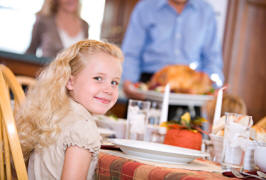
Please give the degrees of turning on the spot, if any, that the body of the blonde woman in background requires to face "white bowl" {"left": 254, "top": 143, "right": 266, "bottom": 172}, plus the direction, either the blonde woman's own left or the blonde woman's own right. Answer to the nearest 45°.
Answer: approximately 45° to the blonde woman's own right

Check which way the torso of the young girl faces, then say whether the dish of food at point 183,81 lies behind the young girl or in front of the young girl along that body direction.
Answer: in front

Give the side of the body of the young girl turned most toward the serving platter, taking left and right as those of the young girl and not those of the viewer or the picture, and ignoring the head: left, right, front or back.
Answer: front

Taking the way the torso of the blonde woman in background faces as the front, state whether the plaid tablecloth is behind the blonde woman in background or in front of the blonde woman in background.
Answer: in front

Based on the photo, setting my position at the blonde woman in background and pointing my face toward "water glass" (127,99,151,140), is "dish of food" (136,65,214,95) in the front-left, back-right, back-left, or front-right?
front-left

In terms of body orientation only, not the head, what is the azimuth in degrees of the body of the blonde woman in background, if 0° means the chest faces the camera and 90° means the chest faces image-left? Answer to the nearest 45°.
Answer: approximately 315°

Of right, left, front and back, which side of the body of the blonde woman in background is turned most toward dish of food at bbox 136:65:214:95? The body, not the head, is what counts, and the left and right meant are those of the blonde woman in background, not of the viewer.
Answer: front

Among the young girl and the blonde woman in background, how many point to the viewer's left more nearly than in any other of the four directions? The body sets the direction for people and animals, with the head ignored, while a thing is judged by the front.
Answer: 0

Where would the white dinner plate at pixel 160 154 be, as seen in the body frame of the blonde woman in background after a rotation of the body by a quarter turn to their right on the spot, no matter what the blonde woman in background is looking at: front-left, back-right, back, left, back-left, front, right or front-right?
front-left
